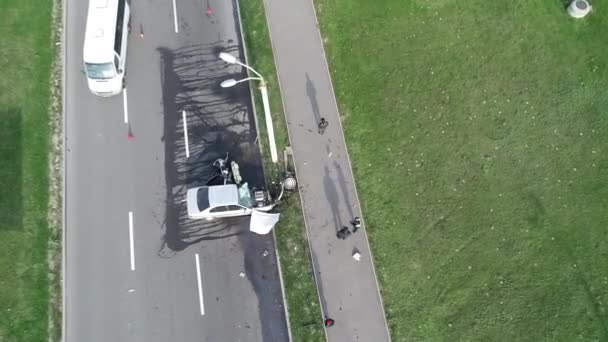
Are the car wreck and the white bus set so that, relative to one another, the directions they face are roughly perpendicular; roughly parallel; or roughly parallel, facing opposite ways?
roughly perpendicular

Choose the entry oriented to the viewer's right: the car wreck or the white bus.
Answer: the car wreck

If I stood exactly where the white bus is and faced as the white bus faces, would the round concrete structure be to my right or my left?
on my left

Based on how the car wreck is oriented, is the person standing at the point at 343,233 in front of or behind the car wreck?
in front

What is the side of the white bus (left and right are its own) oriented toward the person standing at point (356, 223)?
left

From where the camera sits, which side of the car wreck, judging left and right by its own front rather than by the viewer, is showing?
right

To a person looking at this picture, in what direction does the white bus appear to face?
facing the viewer

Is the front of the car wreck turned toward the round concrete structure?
yes

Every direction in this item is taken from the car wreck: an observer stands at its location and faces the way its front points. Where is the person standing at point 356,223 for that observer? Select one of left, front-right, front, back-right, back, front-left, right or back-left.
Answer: front

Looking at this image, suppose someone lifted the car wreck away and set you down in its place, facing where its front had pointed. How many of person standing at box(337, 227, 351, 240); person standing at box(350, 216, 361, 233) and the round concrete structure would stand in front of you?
3

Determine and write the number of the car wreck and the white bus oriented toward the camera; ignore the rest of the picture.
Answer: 1
